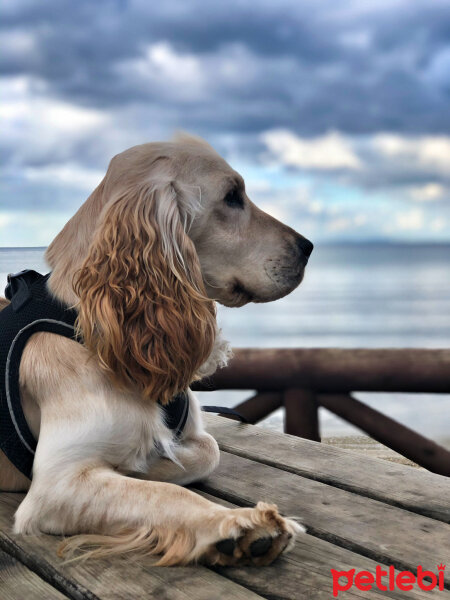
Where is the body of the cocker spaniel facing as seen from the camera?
to the viewer's right

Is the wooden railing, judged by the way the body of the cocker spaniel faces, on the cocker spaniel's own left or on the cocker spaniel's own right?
on the cocker spaniel's own left
